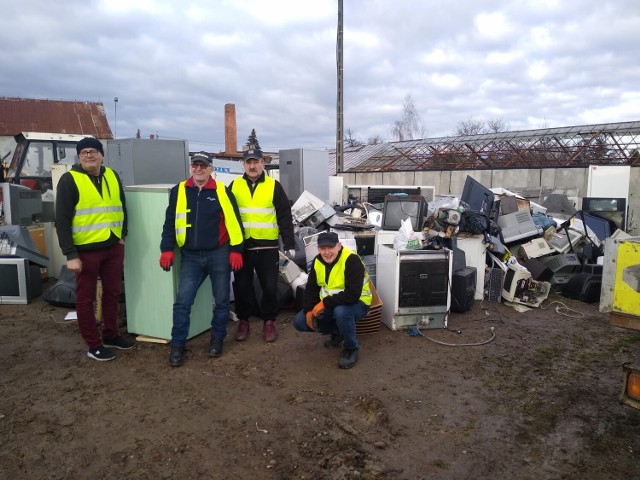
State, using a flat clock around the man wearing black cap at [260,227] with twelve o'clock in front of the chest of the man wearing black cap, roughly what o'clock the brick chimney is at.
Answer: The brick chimney is roughly at 6 o'clock from the man wearing black cap.

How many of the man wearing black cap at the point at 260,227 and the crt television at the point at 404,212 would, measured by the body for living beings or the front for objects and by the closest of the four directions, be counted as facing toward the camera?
2

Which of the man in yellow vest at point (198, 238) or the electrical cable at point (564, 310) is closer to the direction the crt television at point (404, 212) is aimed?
the man in yellow vest

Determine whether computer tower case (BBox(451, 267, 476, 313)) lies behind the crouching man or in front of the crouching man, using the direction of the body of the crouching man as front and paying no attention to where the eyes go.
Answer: behind

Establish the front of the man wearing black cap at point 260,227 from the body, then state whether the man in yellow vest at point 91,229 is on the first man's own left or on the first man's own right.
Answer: on the first man's own right

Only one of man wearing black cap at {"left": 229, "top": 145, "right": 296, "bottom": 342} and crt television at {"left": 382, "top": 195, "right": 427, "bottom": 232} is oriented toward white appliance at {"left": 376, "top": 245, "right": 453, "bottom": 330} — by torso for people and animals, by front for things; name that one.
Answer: the crt television

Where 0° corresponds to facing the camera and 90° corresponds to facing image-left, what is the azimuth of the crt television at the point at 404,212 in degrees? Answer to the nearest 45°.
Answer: approximately 0°

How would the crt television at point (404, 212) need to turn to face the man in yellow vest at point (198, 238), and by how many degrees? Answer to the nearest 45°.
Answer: approximately 45° to its right

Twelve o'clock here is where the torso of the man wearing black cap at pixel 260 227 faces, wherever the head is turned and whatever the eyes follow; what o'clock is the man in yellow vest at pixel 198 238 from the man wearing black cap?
The man in yellow vest is roughly at 2 o'clock from the man wearing black cap.
